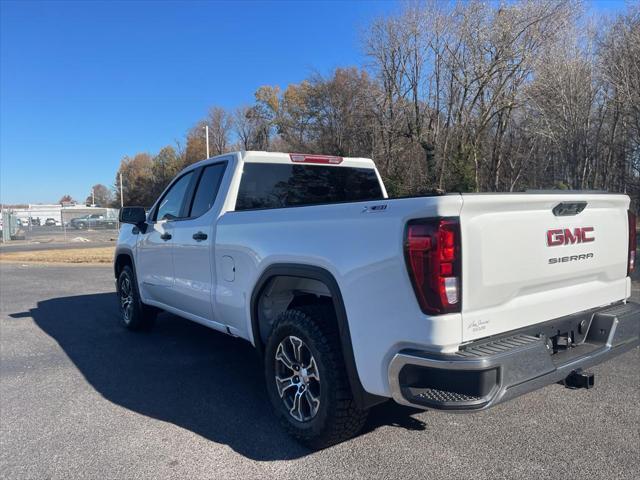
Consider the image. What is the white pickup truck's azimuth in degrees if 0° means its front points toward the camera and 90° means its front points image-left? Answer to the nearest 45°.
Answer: approximately 135°
